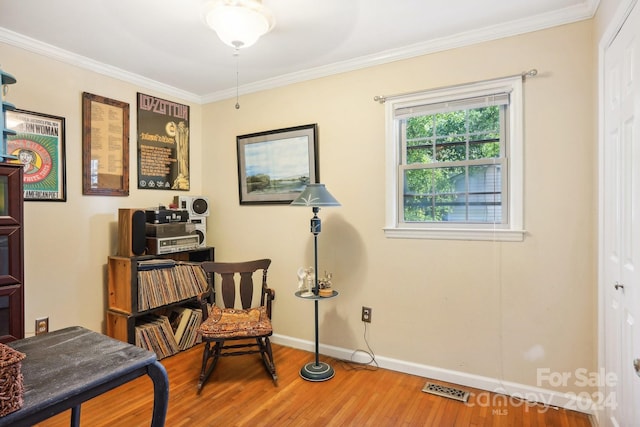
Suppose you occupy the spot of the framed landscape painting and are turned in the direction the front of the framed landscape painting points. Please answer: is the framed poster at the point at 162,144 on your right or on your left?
on your right

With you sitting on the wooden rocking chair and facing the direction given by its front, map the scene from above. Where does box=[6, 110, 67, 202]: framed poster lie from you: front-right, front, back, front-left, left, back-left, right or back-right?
right

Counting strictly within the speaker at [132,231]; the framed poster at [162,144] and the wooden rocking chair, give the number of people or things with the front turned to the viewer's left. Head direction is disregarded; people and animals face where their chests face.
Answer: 0

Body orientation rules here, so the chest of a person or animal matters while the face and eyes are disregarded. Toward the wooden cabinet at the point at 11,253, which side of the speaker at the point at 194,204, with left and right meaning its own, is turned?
right

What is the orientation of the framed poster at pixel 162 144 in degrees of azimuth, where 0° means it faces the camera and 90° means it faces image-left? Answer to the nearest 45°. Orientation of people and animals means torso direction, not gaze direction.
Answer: approximately 315°

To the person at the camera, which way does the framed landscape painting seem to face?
facing the viewer and to the left of the viewer

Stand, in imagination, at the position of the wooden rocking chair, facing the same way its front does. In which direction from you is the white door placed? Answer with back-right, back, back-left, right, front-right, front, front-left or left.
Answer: front-left

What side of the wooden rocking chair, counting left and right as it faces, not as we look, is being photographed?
front

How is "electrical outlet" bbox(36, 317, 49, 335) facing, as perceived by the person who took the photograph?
facing the viewer and to the right of the viewer

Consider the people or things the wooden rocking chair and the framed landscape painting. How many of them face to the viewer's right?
0

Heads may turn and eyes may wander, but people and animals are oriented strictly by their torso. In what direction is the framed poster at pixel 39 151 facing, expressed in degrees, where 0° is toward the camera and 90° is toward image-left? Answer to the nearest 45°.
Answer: approximately 315°

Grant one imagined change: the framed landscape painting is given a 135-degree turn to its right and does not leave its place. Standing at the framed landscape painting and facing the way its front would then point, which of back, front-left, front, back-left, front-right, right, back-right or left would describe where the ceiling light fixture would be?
back

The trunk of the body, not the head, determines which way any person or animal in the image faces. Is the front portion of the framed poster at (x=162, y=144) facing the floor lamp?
yes

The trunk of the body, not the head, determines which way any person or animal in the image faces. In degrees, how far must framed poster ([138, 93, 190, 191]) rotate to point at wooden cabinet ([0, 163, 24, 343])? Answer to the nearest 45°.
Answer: approximately 90° to its right

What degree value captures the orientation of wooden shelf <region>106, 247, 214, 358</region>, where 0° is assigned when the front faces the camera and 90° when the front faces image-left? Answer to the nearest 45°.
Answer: approximately 315°

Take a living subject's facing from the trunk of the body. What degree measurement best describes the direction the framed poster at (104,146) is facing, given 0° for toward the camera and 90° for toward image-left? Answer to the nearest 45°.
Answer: approximately 315°
